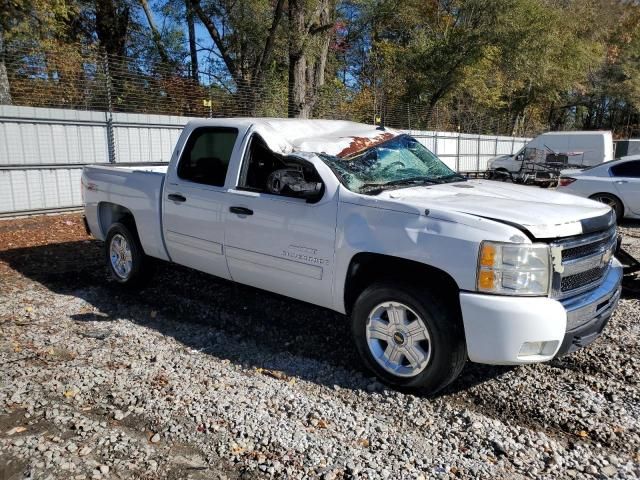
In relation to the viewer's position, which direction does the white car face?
facing to the right of the viewer

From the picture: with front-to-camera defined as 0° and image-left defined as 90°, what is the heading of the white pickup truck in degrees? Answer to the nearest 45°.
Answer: approximately 315°

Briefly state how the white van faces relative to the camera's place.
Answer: facing to the left of the viewer

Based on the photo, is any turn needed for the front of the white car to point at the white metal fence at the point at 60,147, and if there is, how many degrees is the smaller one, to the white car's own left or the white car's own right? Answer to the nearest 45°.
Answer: approximately 135° to the white car's own right

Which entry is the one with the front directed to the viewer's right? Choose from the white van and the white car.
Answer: the white car

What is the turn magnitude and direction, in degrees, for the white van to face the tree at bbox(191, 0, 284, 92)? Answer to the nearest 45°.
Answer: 0° — it already faces it

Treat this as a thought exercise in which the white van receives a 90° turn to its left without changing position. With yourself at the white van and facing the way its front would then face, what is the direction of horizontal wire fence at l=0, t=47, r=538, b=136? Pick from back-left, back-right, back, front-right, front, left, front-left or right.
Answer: front-right

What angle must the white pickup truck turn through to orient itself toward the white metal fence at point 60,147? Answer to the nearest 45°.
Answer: approximately 180°

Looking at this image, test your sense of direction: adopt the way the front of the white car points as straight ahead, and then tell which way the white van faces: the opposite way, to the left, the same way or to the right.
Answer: the opposite way

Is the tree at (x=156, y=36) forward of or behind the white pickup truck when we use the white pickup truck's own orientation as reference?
behind

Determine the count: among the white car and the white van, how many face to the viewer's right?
1
